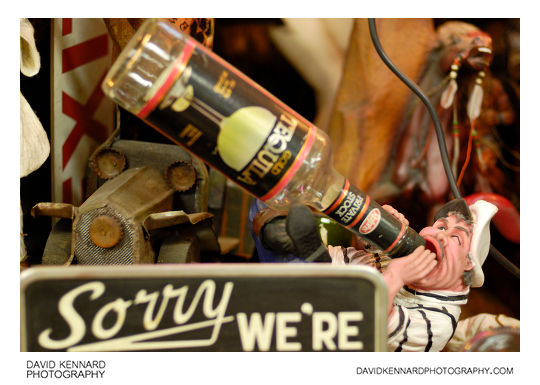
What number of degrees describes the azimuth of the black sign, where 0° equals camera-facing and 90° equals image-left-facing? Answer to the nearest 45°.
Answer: approximately 0°
